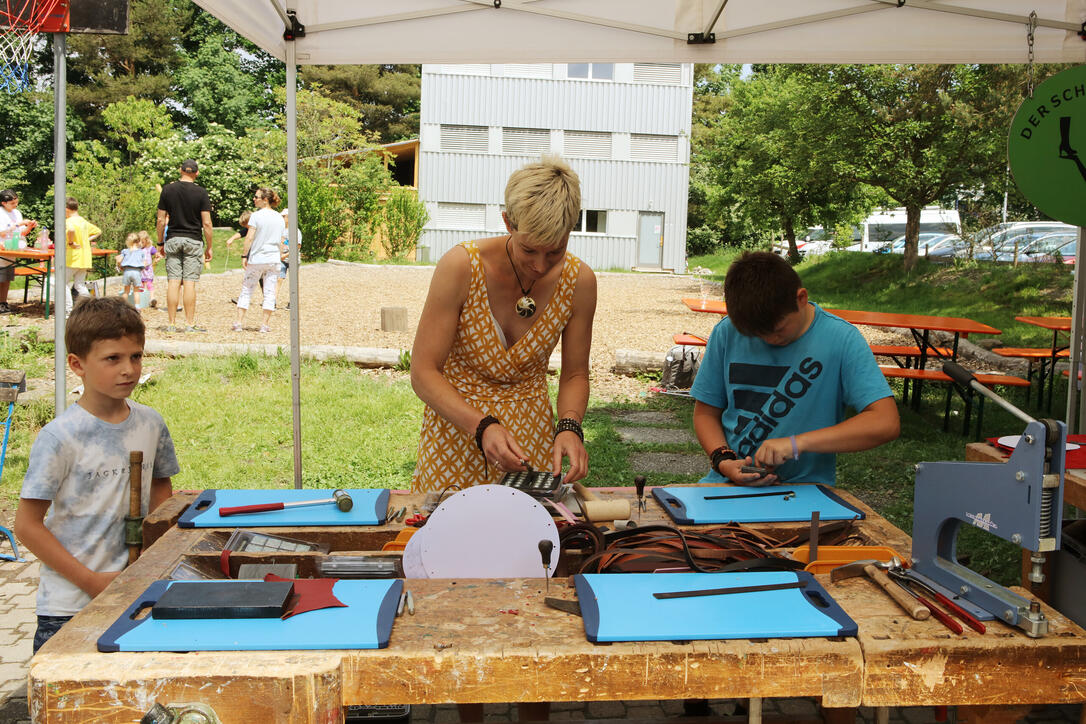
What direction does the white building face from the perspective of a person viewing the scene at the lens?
facing the viewer

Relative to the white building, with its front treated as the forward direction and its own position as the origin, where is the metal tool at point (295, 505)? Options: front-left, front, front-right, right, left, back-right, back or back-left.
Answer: front

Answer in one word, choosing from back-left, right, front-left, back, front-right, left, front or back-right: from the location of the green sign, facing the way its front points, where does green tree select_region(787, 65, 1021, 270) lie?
back

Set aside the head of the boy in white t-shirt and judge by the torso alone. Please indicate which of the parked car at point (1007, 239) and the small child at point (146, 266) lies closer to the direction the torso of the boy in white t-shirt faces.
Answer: the parked car

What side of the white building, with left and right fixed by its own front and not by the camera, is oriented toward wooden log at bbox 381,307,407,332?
front

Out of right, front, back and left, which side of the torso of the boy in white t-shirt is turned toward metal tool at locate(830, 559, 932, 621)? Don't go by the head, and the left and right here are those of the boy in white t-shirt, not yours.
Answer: front

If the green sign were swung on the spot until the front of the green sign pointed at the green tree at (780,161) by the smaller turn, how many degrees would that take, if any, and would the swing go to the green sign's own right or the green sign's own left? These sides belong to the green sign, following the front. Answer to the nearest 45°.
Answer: approximately 180°

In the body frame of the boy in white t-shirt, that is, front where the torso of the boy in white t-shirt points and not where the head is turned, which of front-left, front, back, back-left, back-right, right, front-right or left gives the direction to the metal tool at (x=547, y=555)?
front

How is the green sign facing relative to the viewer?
toward the camera
